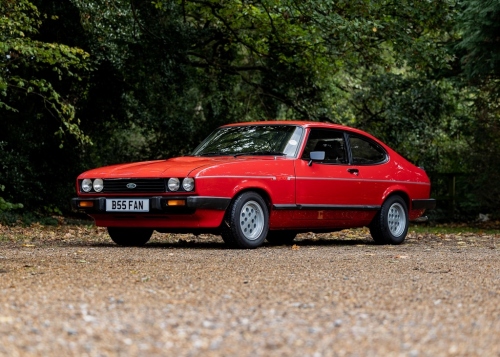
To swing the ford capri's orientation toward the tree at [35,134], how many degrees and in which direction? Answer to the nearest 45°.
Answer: approximately 90° to its right

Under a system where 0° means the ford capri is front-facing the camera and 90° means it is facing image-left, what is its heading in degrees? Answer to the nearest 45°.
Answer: approximately 45°
